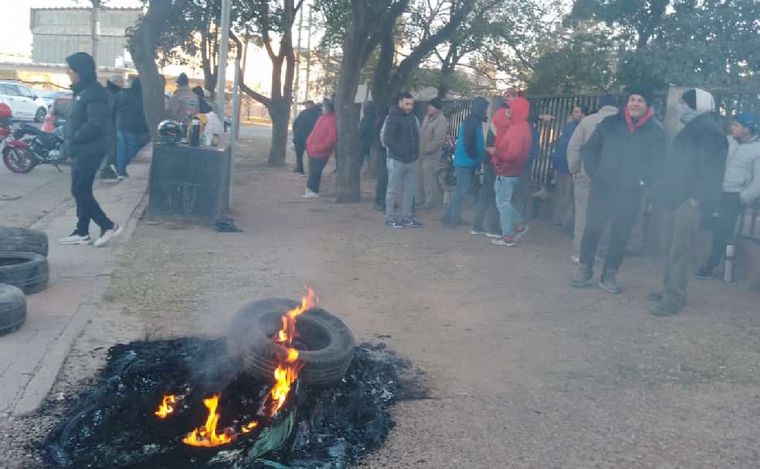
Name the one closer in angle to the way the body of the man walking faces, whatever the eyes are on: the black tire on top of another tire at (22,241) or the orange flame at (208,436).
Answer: the black tire on top of another tire

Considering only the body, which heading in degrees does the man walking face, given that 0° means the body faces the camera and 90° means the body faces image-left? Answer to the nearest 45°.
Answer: approximately 90°

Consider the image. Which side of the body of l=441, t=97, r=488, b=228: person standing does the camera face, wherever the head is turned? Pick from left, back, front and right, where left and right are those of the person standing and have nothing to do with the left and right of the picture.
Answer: right

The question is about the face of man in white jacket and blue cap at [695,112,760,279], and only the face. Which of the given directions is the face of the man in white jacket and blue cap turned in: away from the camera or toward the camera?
toward the camera

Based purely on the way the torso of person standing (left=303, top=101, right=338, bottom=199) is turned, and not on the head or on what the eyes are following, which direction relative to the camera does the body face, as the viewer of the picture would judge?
to the viewer's left

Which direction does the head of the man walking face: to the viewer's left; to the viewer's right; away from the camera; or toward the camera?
to the viewer's left

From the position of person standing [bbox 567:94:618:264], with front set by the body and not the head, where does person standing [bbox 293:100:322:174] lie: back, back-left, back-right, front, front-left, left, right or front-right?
front-left

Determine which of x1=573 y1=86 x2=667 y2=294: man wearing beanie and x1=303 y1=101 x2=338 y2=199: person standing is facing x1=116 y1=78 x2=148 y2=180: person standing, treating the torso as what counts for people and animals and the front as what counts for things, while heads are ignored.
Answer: x1=303 y1=101 x2=338 y2=199: person standing
